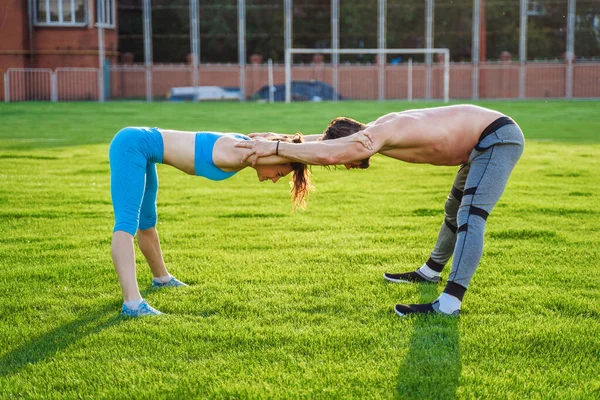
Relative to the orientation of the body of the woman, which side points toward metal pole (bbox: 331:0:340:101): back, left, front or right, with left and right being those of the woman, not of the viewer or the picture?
left

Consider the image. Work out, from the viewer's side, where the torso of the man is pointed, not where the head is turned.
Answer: to the viewer's left

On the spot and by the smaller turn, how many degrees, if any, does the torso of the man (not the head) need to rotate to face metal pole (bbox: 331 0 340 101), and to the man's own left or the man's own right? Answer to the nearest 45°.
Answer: approximately 90° to the man's own right

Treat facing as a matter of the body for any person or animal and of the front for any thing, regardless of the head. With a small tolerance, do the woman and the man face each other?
yes

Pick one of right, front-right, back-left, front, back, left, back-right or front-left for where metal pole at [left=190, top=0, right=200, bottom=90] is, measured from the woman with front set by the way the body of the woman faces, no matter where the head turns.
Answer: left

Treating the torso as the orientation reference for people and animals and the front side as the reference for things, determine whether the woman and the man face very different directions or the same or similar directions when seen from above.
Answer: very different directions

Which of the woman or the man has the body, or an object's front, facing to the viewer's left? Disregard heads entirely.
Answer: the man

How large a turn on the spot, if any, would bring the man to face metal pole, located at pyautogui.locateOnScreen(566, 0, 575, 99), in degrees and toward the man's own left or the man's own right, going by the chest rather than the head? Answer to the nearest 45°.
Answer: approximately 90° to the man's own right

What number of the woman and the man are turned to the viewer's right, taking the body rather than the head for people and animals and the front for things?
1

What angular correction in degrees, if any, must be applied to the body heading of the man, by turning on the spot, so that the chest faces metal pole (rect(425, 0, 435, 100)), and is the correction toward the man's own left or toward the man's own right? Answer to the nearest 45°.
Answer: approximately 90° to the man's own right

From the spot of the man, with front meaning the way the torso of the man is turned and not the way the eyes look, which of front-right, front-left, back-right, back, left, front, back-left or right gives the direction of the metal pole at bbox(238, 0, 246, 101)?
right

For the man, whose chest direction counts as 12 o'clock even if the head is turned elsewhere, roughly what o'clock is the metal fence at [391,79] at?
The metal fence is roughly at 3 o'clock from the man.

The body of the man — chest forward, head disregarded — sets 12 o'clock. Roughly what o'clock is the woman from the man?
The woman is roughly at 12 o'clock from the man.

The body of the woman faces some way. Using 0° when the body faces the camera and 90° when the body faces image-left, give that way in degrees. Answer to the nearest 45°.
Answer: approximately 270°

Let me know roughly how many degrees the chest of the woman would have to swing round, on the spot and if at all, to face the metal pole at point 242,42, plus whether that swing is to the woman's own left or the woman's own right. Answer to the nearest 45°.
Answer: approximately 90° to the woman's own left
